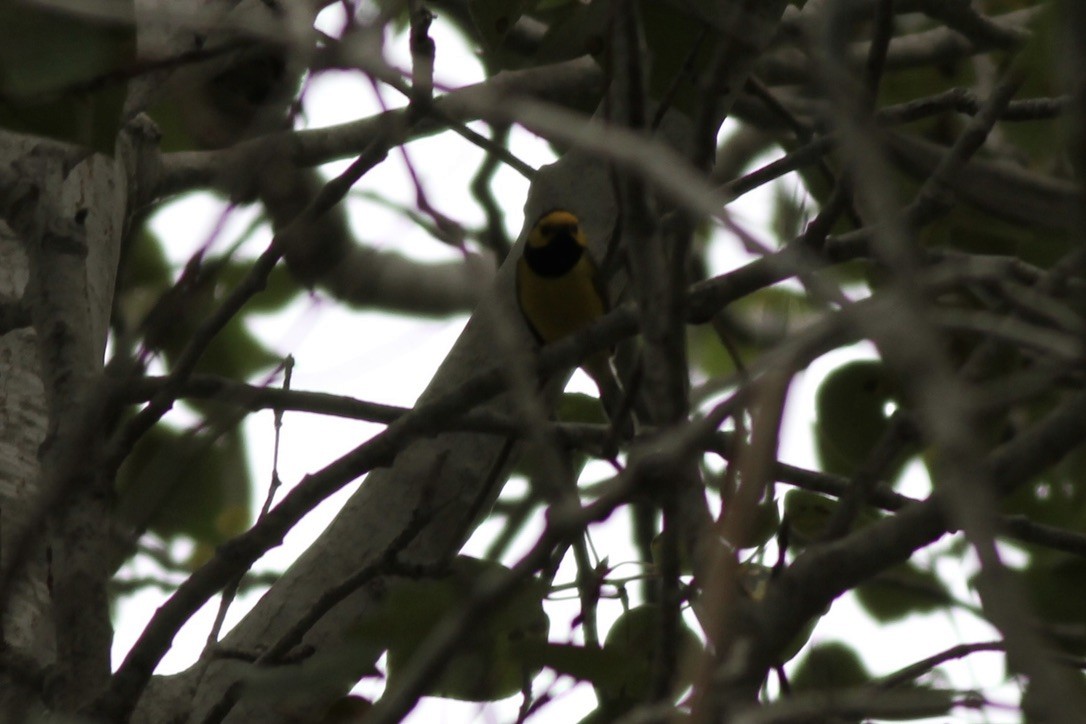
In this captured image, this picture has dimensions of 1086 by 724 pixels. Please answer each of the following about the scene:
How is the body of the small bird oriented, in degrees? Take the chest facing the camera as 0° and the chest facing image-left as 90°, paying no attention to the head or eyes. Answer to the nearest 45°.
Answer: approximately 0°

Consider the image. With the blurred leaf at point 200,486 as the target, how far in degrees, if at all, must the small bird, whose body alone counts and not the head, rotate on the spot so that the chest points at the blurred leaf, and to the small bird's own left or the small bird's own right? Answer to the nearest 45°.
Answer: approximately 45° to the small bird's own right
